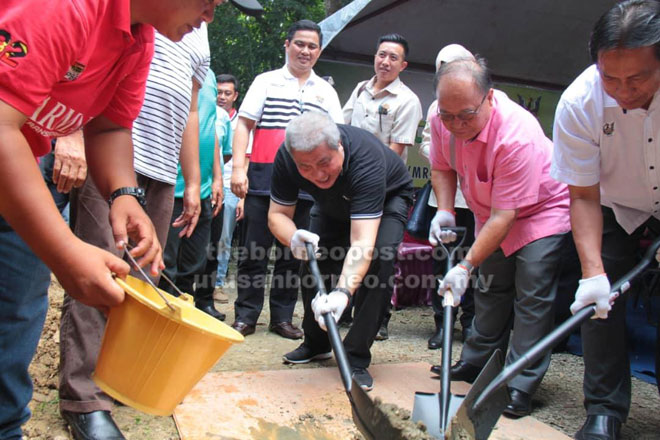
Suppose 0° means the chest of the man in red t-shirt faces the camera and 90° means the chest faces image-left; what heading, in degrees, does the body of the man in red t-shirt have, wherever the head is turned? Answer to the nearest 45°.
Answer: approximately 315°

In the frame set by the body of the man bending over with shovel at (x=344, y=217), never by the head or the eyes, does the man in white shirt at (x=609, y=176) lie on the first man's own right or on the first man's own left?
on the first man's own left

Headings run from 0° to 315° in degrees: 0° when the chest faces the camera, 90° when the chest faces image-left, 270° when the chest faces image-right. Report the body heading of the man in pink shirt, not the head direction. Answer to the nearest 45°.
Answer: approximately 45°

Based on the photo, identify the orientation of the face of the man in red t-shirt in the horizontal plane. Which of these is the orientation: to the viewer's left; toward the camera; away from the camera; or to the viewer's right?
to the viewer's right

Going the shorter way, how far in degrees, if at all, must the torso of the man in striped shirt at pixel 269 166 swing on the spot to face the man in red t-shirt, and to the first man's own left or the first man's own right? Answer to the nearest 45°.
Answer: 0° — they already face them

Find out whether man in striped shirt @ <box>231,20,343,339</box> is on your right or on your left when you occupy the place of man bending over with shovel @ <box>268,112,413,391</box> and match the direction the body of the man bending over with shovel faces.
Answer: on your right

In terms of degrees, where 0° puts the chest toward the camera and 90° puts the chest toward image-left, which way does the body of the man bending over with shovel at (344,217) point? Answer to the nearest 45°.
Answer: approximately 45°

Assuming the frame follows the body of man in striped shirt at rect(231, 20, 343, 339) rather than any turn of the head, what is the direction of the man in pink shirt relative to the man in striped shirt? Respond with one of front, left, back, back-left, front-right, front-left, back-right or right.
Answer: front-left

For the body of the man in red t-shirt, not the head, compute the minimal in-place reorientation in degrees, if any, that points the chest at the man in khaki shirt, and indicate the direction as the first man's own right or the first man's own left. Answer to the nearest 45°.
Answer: approximately 90° to the first man's own left

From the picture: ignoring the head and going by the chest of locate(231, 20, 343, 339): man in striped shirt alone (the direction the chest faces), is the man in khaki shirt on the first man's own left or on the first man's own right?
on the first man's own left

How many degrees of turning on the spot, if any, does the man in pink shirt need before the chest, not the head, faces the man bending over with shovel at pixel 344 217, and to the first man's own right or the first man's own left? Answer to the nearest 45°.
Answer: approximately 45° to the first man's own right
